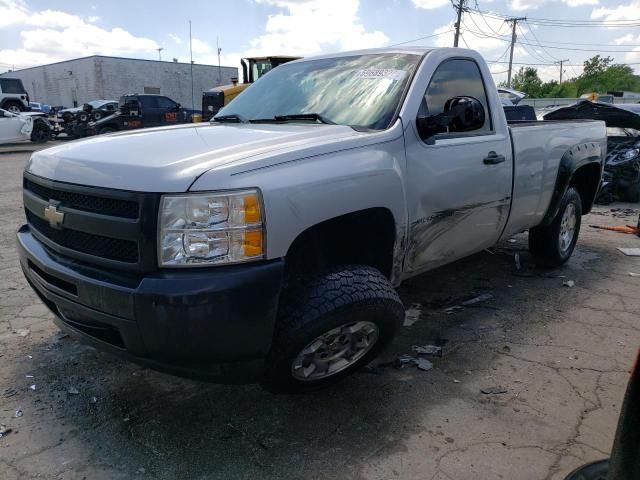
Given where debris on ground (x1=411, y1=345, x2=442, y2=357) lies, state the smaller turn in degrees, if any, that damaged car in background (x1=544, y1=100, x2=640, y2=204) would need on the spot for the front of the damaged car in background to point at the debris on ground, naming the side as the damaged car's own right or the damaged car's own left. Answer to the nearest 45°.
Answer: approximately 45° to the damaged car's own left

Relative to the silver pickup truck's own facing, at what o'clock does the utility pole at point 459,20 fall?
The utility pole is roughly at 5 o'clock from the silver pickup truck.

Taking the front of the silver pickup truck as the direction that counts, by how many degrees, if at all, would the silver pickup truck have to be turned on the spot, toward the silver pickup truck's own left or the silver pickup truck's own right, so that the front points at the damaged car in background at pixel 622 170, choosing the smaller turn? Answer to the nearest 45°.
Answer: approximately 180°

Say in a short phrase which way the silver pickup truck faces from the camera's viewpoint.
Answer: facing the viewer and to the left of the viewer

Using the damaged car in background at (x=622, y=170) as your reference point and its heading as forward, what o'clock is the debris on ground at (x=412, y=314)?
The debris on ground is roughly at 11 o'clock from the damaged car in background.

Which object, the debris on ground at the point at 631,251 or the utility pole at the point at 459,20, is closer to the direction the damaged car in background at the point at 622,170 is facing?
the debris on ground
